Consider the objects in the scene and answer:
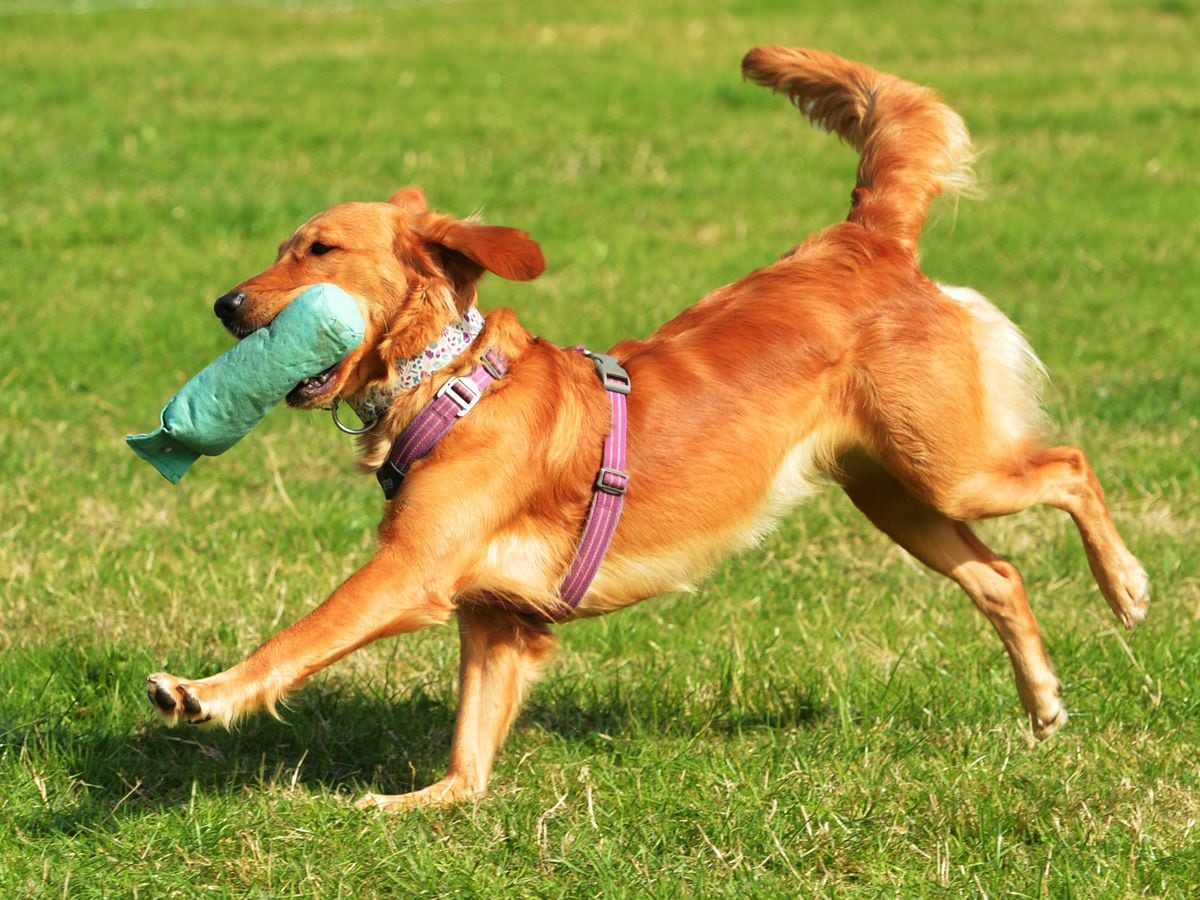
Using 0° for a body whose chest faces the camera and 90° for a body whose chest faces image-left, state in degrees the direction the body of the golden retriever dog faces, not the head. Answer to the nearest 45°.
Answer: approximately 90°
